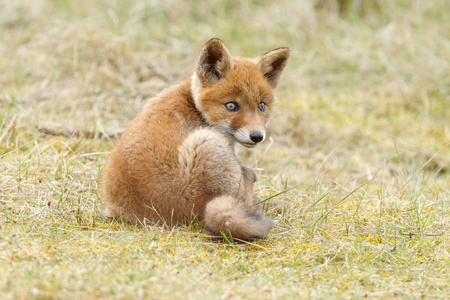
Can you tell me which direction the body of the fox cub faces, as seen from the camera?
to the viewer's right
